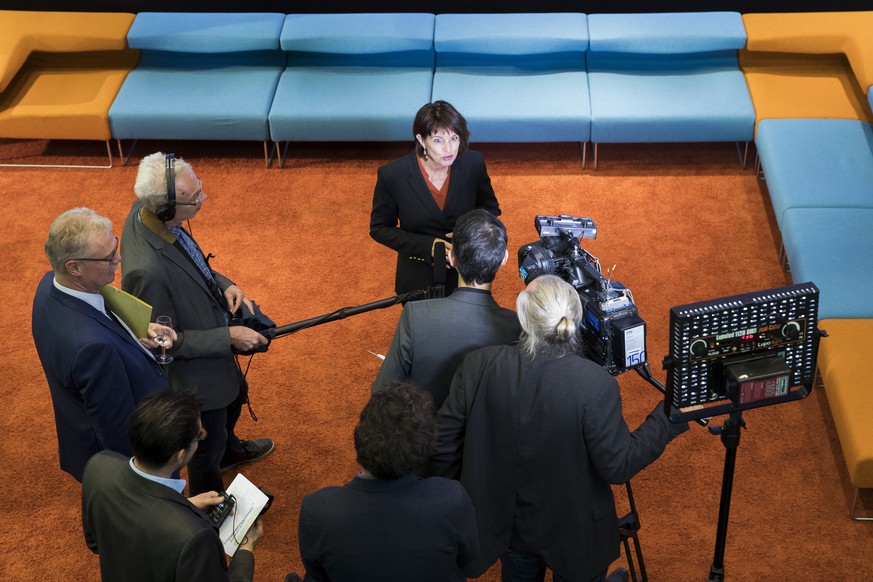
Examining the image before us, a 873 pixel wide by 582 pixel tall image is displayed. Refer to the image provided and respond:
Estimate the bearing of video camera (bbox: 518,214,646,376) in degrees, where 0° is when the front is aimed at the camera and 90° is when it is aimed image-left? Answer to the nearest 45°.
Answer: approximately 135°

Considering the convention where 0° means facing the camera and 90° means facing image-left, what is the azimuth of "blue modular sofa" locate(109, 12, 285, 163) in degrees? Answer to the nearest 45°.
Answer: approximately 0°

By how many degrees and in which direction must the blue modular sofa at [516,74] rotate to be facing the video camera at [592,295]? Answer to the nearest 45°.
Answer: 0° — it already faces it

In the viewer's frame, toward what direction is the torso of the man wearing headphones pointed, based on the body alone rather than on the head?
to the viewer's right

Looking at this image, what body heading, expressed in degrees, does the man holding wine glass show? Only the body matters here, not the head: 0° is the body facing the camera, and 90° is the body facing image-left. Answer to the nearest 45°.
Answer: approximately 270°

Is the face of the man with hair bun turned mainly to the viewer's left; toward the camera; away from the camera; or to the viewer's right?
away from the camera

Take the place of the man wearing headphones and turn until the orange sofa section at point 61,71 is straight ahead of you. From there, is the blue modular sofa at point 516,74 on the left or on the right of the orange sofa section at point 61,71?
right

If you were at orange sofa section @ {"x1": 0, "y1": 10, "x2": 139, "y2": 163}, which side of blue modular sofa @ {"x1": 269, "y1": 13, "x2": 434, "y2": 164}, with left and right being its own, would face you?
right

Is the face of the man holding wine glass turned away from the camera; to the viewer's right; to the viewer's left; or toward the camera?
to the viewer's right
